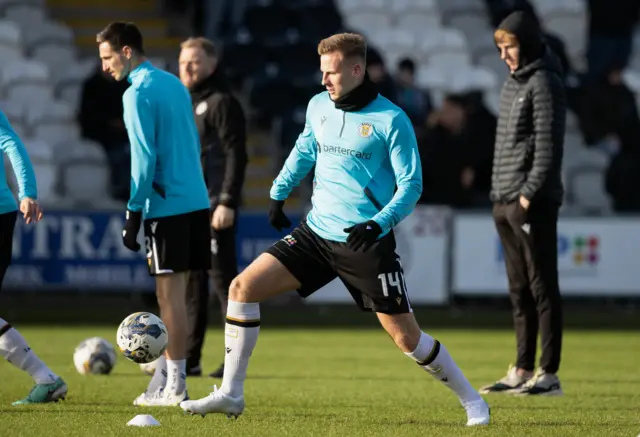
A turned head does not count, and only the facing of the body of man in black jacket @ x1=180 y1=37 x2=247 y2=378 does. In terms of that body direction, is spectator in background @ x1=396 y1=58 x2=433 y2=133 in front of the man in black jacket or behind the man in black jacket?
behind

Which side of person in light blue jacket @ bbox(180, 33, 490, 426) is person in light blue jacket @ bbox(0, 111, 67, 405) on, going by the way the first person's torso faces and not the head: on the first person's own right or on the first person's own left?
on the first person's own right

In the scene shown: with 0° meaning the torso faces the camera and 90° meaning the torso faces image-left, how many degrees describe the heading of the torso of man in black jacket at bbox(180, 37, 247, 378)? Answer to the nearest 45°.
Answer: approximately 45°

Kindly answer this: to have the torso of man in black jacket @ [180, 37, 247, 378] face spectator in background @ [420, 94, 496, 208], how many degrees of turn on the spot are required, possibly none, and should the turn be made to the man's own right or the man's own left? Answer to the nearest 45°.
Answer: approximately 180°

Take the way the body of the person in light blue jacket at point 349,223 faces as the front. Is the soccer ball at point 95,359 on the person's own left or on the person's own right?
on the person's own right

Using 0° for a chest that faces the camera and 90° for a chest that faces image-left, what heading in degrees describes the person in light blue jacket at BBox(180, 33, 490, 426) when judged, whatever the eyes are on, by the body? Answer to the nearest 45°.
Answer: approximately 45°

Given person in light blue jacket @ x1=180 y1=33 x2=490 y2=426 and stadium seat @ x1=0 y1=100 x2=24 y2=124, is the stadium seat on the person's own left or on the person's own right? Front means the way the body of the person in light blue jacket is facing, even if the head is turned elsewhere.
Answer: on the person's own right

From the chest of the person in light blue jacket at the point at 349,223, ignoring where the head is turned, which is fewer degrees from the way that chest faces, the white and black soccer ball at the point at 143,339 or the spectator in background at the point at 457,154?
the white and black soccer ball
